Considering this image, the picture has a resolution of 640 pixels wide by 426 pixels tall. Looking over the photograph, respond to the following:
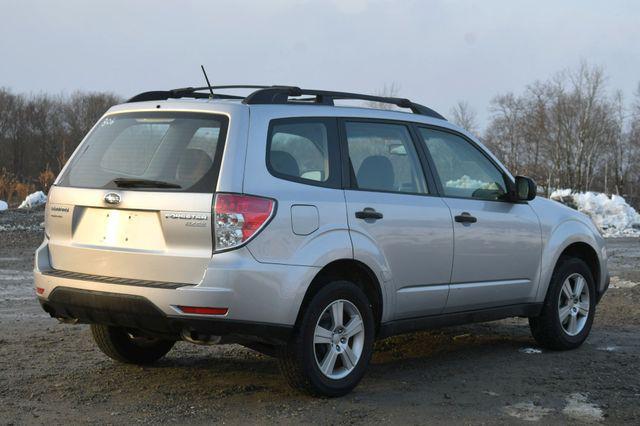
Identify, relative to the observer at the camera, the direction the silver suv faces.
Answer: facing away from the viewer and to the right of the viewer

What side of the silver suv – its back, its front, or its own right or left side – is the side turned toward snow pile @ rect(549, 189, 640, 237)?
front
